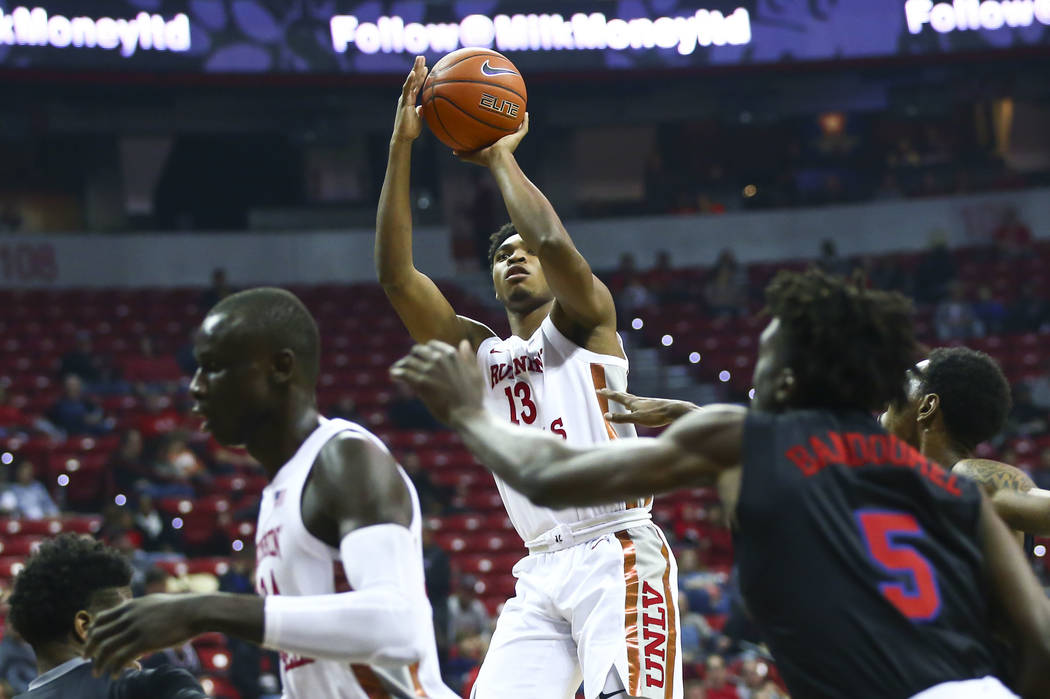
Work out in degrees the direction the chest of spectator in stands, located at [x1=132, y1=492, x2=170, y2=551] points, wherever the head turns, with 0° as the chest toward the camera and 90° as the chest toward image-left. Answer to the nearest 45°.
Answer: approximately 0°

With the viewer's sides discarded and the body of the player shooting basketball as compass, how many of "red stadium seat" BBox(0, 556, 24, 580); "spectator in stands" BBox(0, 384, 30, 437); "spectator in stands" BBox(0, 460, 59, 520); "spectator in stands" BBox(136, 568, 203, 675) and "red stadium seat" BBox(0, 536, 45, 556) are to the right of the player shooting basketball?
5

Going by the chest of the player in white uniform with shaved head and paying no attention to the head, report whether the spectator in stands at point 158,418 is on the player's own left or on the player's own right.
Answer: on the player's own right

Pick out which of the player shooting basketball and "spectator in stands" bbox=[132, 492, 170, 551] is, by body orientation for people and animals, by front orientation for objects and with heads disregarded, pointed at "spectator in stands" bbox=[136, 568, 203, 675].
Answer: "spectator in stands" bbox=[132, 492, 170, 551]

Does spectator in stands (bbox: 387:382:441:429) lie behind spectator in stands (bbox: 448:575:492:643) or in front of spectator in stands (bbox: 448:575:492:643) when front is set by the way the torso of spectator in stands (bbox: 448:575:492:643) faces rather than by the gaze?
behind

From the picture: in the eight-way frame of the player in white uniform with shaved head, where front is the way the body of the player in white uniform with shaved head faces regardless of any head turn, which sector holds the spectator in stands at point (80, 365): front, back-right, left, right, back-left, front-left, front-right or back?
right

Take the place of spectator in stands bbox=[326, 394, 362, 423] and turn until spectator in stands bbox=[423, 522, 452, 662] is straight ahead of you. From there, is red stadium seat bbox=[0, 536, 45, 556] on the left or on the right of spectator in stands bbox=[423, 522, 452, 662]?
right

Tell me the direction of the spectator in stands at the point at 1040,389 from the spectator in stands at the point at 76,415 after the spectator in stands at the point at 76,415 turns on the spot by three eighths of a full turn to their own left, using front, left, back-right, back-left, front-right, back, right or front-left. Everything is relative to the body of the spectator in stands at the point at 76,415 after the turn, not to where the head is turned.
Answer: front-right

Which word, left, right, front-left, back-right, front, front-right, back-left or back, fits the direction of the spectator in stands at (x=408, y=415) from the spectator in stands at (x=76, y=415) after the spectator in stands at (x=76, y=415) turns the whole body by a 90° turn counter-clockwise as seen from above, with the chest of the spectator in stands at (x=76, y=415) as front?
front
